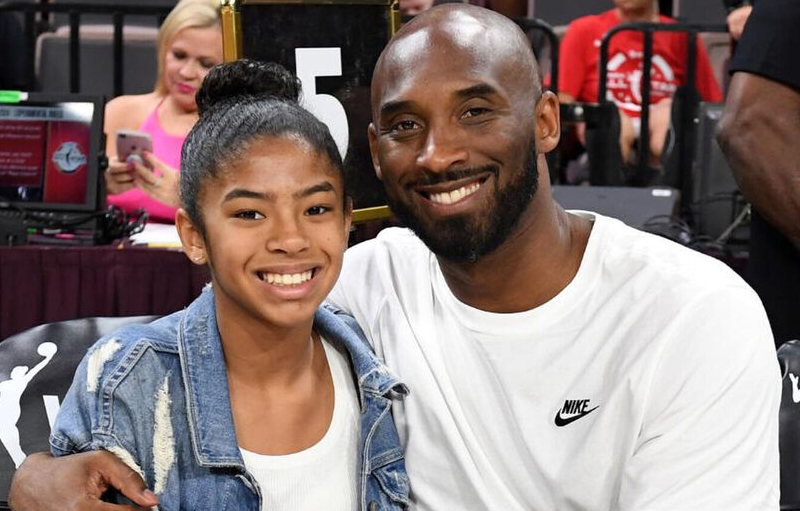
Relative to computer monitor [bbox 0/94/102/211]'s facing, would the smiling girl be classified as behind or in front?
in front

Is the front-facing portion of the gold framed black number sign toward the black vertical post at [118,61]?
no

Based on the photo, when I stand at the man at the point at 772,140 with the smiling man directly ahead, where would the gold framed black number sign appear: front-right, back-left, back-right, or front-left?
front-right

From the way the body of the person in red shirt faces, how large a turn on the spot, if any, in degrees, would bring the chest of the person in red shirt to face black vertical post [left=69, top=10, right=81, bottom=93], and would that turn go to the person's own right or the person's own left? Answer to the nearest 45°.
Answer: approximately 90° to the person's own right

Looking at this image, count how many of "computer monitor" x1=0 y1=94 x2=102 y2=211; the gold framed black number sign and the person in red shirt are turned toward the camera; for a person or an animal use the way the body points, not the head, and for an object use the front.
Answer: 3

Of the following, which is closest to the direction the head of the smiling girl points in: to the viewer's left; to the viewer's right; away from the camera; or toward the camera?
toward the camera

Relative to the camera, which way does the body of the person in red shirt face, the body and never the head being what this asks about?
toward the camera

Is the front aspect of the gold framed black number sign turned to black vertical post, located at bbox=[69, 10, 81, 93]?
no

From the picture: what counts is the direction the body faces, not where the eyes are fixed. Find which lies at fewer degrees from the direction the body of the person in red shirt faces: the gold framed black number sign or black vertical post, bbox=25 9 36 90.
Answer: the gold framed black number sign

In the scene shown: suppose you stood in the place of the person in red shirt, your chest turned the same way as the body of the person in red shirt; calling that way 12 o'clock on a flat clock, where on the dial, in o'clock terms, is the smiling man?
The smiling man is roughly at 12 o'clock from the person in red shirt.

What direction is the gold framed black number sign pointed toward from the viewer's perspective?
toward the camera

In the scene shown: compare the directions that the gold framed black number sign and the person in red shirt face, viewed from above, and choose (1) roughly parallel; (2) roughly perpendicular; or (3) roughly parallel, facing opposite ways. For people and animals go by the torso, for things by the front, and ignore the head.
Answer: roughly parallel

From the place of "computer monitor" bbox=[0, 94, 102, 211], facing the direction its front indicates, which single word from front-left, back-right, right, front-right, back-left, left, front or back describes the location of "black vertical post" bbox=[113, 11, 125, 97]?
back

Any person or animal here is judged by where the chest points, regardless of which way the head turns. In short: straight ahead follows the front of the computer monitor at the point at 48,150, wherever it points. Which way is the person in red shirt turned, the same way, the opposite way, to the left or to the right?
the same way

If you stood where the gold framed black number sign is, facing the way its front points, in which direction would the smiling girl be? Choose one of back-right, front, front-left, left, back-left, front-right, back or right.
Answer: front

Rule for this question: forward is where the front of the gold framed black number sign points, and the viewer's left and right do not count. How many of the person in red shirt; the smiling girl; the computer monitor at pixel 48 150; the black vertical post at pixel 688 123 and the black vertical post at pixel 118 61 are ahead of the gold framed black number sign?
1

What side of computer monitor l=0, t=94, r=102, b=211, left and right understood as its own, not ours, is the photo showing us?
front
